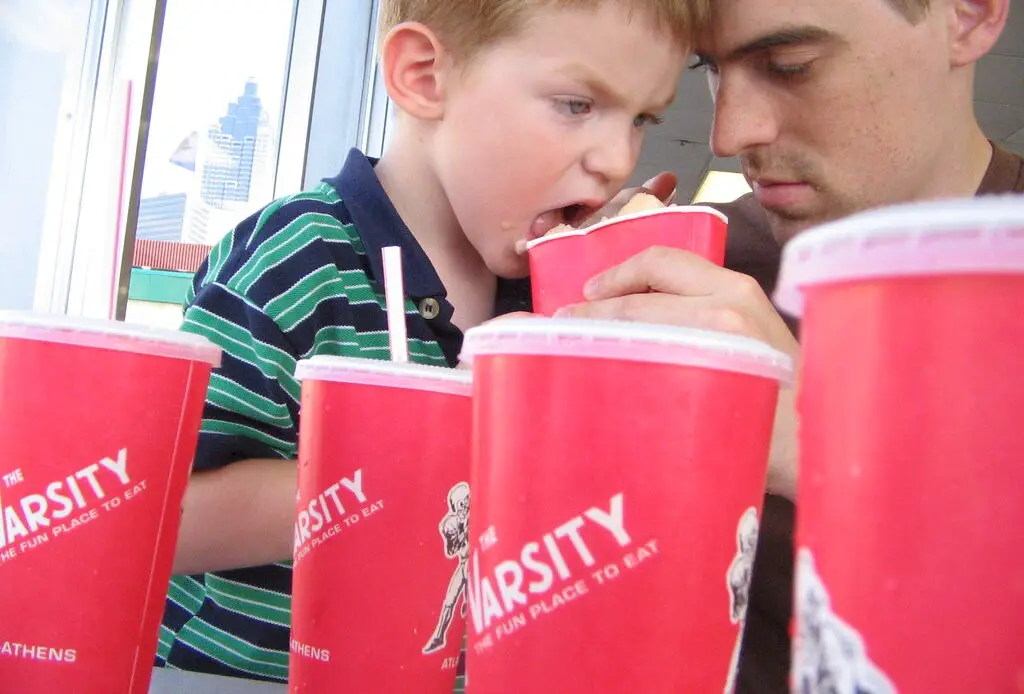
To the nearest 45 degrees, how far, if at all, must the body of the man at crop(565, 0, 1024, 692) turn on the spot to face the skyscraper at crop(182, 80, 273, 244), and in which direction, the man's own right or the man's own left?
approximately 90° to the man's own right

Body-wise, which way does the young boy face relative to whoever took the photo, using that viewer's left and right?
facing the viewer and to the right of the viewer

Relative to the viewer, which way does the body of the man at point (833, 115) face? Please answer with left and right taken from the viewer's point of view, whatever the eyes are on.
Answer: facing the viewer and to the left of the viewer

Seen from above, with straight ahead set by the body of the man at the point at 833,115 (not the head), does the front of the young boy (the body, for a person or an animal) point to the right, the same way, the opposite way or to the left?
to the left

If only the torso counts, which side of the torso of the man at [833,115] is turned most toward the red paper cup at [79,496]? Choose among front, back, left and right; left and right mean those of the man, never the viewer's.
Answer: front

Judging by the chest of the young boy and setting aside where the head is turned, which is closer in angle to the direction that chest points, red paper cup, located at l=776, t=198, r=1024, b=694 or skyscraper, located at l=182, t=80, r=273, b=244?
the red paper cup

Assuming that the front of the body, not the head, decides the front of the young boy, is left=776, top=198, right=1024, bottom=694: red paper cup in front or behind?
in front

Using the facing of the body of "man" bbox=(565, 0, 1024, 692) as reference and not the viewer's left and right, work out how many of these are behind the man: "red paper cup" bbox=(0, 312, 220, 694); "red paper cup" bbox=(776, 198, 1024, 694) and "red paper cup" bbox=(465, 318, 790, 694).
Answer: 0

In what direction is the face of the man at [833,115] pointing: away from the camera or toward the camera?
toward the camera

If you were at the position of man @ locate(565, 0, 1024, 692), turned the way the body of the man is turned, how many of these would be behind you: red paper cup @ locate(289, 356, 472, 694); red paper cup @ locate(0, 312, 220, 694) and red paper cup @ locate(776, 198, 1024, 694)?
0

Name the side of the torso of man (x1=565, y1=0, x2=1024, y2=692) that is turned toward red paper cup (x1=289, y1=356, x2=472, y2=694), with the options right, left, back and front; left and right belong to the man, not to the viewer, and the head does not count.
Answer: front

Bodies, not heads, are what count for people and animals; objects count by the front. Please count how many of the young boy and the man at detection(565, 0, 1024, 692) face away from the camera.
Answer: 0

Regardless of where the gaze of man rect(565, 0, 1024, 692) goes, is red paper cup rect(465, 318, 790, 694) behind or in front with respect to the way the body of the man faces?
in front
